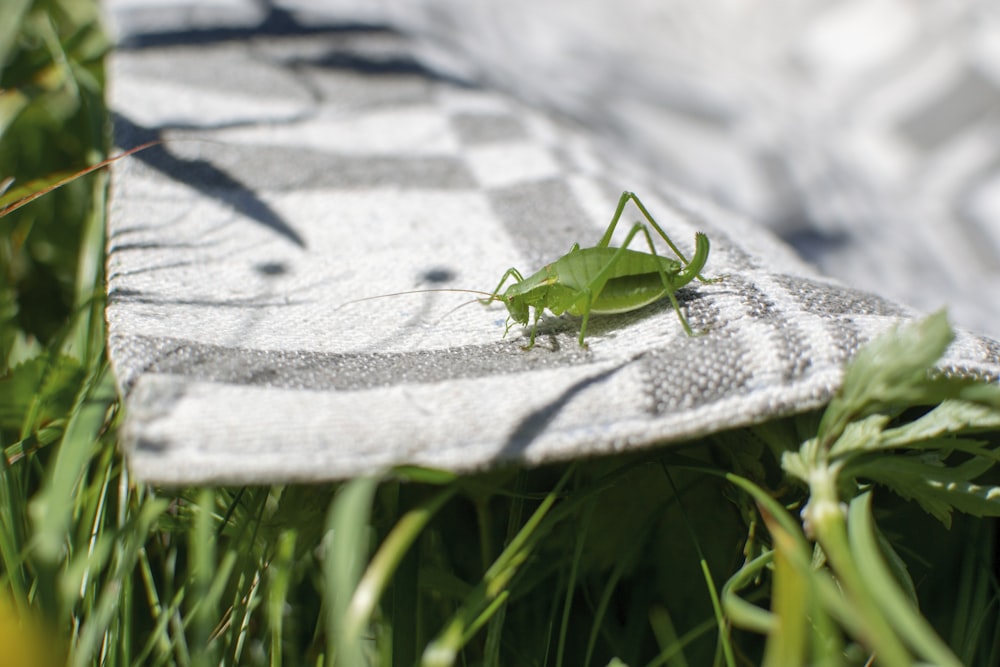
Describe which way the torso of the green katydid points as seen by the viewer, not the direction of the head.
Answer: to the viewer's left
